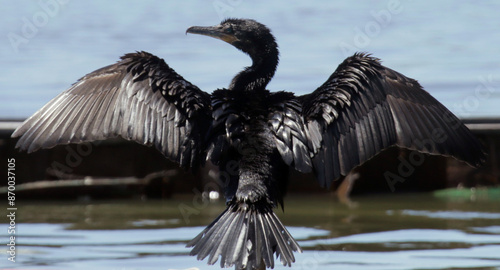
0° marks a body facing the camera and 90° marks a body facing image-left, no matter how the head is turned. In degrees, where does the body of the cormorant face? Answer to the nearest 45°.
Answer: approximately 180°
